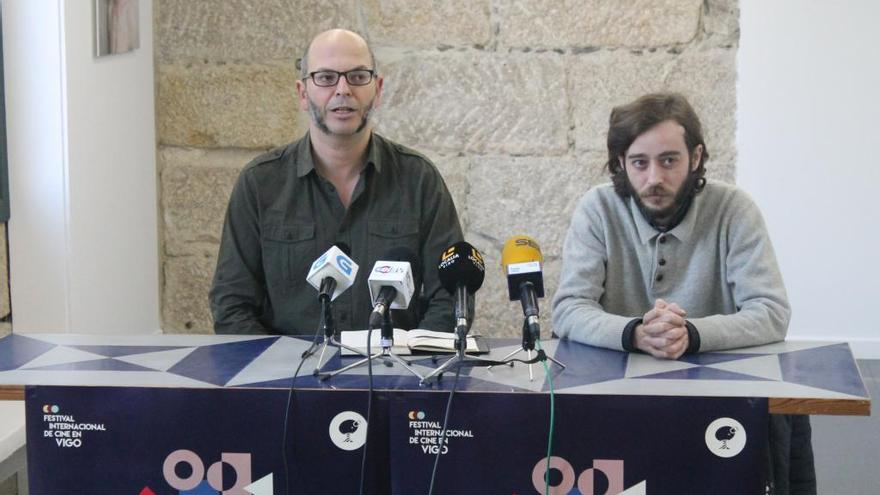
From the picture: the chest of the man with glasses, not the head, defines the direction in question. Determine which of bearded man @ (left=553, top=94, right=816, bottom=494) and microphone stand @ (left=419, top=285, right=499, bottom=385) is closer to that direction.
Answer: the microphone stand

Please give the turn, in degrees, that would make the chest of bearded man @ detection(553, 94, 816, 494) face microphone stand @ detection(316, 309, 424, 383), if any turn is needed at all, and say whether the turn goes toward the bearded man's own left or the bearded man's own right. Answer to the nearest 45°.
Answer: approximately 45° to the bearded man's own right

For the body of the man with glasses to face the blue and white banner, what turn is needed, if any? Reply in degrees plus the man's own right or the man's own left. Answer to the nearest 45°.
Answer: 0° — they already face it

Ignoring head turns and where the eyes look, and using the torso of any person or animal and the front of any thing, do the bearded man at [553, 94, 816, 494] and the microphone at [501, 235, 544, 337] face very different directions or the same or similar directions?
very different directions

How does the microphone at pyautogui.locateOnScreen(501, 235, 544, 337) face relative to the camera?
away from the camera

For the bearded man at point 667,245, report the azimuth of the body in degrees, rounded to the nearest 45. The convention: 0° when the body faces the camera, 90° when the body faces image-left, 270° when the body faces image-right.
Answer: approximately 0°

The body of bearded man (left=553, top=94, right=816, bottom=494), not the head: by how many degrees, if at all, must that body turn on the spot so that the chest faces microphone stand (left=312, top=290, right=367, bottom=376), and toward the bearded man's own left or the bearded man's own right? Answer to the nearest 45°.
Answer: approximately 45° to the bearded man's own right
